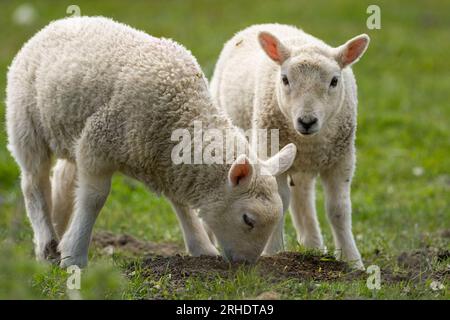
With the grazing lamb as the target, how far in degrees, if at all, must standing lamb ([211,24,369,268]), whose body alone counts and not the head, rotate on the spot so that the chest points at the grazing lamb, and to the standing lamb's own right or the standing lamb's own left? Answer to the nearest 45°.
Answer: approximately 90° to the standing lamb's own right

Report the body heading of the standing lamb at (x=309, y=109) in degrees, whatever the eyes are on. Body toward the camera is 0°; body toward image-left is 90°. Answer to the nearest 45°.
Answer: approximately 315°
